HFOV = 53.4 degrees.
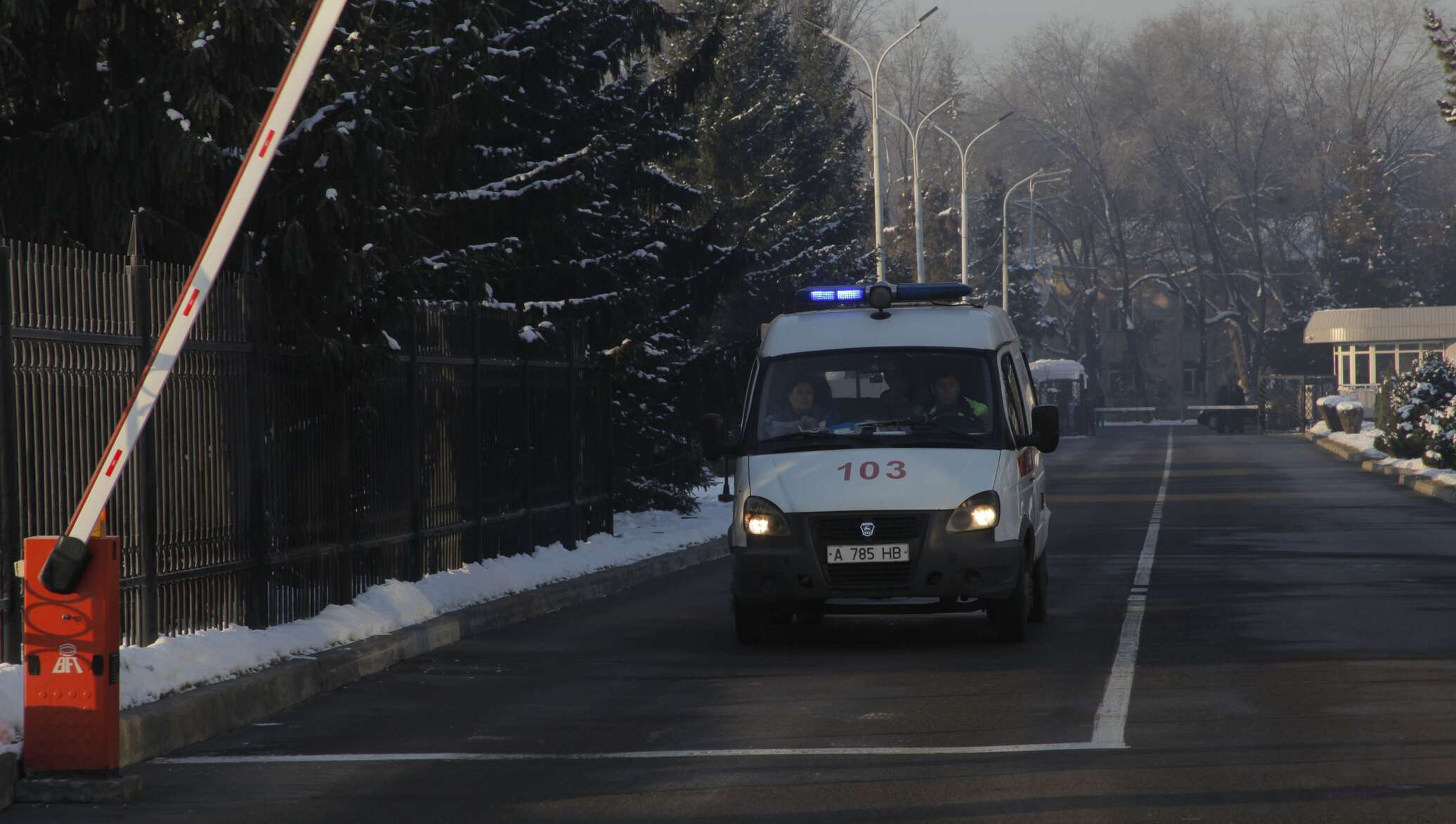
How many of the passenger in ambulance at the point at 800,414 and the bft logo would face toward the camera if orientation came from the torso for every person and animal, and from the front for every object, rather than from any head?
2

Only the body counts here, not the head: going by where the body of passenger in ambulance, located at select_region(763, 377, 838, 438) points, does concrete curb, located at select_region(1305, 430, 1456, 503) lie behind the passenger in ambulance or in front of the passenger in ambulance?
behind

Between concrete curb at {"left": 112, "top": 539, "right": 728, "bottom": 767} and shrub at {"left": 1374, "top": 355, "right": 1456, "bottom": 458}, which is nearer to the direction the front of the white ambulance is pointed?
the concrete curb

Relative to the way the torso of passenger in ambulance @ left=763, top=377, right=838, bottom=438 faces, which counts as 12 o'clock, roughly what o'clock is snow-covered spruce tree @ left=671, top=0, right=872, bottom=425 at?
The snow-covered spruce tree is roughly at 6 o'clock from the passenger in ambulance.

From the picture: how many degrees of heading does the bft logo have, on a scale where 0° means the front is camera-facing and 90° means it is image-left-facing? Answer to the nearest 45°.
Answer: approximately 0°

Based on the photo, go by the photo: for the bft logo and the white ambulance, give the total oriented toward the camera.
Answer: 2

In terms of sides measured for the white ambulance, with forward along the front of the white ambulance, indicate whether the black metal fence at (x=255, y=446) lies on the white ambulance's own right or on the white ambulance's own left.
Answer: on the white ambulance's own right

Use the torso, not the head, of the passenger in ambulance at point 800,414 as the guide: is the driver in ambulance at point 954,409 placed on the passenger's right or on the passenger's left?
on the passenger's left

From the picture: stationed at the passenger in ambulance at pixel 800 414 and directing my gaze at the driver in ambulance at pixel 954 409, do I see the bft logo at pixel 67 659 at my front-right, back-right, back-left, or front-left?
back-right
